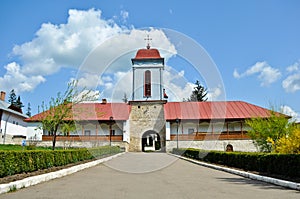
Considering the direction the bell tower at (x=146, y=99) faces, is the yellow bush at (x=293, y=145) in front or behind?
in front

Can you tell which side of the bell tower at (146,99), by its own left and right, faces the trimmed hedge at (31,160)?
front

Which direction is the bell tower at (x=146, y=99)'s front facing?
toward the camera

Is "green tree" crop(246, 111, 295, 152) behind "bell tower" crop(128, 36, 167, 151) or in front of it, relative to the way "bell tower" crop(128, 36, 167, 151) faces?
in front

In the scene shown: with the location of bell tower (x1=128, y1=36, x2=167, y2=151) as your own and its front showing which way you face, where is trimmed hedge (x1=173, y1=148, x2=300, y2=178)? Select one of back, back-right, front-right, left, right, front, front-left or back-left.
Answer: front
